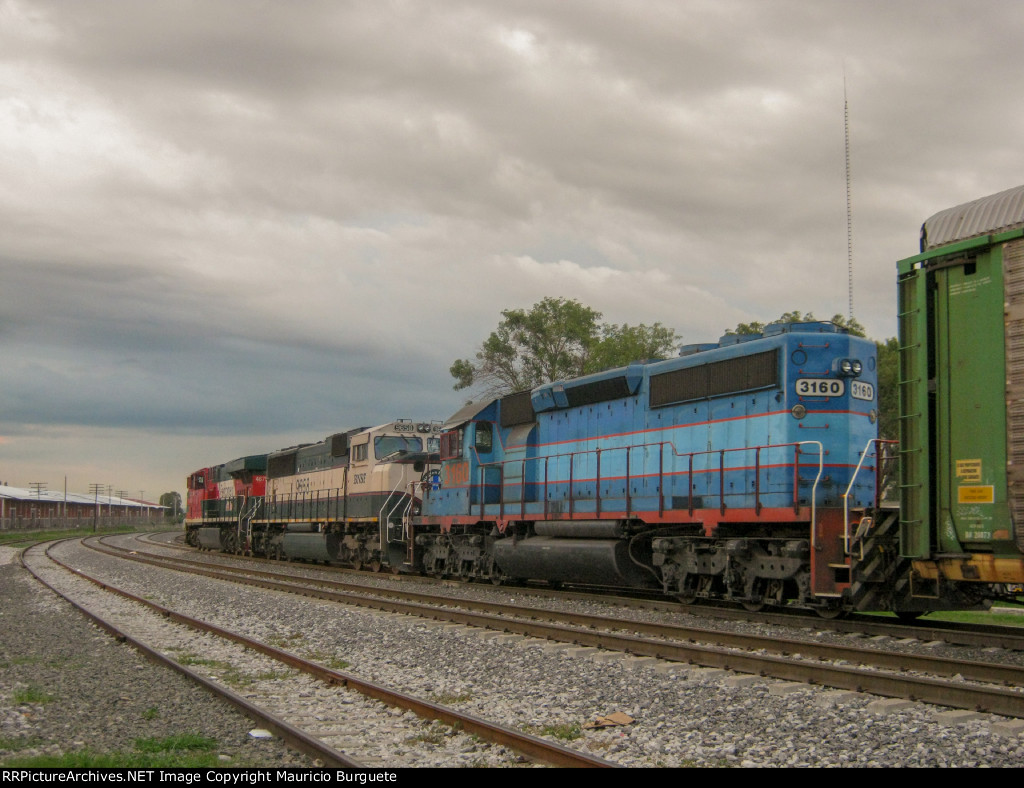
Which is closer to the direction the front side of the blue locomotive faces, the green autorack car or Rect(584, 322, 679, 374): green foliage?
the green foliage

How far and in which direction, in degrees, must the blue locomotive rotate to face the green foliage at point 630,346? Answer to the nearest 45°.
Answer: approximately 45° to its right

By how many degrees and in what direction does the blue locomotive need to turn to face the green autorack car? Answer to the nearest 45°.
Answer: approximately 135° to its left

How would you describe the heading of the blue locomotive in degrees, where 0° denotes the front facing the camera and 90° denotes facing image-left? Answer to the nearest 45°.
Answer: approximately 135°

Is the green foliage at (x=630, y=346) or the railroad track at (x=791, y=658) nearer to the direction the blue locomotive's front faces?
the green foliage
